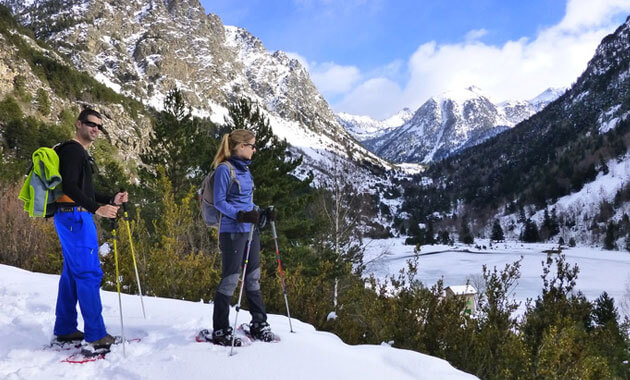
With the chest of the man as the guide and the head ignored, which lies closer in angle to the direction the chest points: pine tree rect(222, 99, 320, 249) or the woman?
the woman

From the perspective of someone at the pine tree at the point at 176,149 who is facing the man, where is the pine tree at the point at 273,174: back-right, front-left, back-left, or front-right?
front-left

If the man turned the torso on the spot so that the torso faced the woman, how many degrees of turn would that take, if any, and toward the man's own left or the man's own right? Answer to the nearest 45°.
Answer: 0° — they already face them

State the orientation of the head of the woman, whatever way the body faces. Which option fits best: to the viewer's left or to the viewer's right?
to the viewer's right

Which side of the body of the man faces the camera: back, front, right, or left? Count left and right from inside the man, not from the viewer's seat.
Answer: right

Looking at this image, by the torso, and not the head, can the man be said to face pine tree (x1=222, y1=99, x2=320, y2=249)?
no

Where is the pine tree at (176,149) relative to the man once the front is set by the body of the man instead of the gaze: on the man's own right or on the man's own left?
on the man's own left

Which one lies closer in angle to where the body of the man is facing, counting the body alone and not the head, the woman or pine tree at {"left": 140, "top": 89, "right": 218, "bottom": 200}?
the woman
